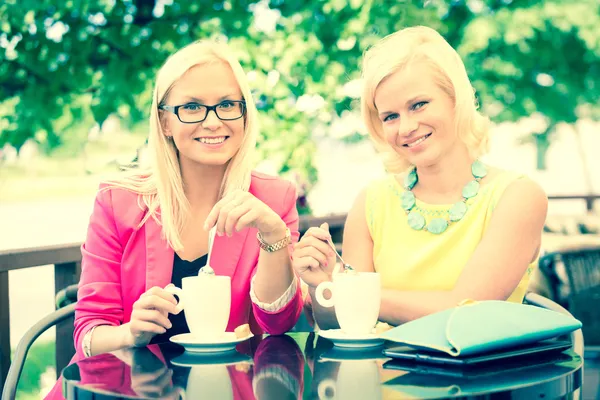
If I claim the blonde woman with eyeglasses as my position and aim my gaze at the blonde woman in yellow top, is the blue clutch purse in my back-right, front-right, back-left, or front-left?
front-right

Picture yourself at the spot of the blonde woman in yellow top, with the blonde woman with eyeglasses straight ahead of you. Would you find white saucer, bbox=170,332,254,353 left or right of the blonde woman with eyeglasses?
left

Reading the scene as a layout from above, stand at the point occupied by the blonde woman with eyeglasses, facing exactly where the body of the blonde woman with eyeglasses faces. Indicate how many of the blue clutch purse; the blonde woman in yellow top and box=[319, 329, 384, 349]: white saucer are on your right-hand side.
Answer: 0

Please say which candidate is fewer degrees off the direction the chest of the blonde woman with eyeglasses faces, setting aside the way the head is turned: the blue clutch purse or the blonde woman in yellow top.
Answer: the blue clutch purse

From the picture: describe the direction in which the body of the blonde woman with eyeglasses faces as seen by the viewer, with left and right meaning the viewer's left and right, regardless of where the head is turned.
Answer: facing the viewer

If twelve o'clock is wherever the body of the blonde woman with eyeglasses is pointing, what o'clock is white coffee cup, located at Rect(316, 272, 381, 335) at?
The white coffee cup is roughly at 11 o'clock from the blonde woman with eyeglasses.

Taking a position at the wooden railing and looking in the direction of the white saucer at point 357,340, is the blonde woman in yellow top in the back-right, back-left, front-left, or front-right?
front-left

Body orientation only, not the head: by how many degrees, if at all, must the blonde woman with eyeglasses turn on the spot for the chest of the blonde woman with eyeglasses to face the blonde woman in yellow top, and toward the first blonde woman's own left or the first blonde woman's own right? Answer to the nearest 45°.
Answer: approximately 90° to the first blonde woman's own left

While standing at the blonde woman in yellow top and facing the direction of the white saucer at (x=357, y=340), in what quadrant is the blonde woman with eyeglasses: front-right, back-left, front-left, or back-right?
front-right

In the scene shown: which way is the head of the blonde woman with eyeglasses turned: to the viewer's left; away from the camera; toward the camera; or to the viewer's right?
toward the camera

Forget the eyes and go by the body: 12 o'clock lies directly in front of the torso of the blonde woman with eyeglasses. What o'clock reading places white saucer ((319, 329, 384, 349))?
The white saucer is roughly at 11 o'clock from the blonde woman with eyeglasses.
